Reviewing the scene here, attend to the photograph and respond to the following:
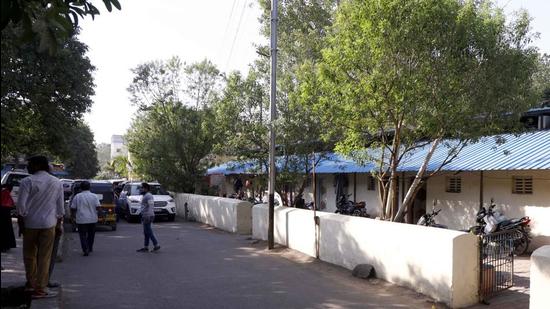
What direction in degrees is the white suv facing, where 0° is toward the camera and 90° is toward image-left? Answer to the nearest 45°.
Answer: approximately 315°

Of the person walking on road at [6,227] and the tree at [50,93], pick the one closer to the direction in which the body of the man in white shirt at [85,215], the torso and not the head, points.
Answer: the tree

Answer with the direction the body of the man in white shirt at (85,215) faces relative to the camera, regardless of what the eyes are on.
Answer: away from the camera

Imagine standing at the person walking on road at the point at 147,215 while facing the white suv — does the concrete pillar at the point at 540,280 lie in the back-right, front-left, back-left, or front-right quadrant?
back-right

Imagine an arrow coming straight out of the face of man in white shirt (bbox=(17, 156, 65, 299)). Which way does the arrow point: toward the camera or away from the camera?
away from the camera
